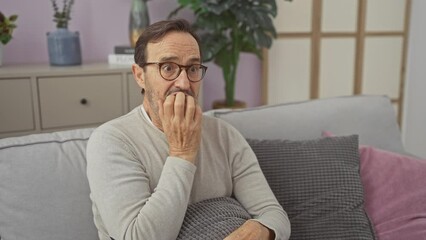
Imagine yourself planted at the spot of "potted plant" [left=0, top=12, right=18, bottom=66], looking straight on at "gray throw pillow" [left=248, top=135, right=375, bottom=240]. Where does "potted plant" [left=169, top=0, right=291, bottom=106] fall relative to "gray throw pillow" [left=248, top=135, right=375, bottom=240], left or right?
left

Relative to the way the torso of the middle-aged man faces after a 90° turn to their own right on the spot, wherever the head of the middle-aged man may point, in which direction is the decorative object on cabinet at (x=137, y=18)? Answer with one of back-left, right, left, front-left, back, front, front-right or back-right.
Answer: back-right

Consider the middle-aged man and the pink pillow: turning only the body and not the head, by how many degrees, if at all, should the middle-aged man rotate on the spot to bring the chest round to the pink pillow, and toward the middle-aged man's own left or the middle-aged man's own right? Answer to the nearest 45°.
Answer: approximately 45° to the middle-aged man's own left

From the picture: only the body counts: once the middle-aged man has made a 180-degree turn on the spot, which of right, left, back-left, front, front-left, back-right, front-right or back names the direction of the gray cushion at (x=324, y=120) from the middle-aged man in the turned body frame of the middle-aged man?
right

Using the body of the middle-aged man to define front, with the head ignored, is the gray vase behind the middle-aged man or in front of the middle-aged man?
behind

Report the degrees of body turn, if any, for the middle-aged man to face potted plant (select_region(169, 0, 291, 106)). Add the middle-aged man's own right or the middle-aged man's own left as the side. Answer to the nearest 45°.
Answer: approximately 135° to the middle-aged man's own left

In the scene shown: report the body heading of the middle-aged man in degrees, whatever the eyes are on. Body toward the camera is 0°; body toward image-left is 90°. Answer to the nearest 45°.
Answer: approximately 315°

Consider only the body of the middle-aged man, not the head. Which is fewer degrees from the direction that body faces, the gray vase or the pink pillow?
the pink pillow
